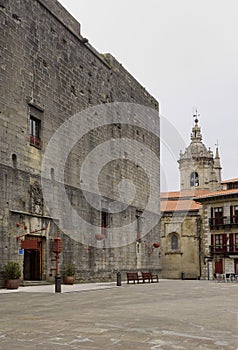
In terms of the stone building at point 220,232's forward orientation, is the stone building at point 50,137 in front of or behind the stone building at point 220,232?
in front

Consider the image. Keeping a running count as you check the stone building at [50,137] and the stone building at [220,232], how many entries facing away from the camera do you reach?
0

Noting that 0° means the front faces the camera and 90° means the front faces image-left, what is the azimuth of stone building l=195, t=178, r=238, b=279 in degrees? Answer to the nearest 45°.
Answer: approximately 0°

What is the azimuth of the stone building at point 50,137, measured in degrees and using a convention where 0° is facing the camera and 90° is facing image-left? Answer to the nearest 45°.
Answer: approximately 315°

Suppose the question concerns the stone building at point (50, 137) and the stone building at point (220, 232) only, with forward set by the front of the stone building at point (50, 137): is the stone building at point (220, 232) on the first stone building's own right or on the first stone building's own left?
on the first stone building's own left
